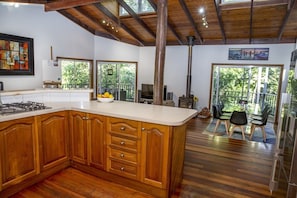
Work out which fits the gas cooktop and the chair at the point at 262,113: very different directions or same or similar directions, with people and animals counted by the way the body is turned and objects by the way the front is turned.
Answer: very different directions

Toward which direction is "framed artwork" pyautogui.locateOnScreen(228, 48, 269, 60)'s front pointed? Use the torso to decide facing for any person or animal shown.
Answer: toward the camera

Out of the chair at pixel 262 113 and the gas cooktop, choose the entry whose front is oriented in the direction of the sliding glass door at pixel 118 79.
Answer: the chair

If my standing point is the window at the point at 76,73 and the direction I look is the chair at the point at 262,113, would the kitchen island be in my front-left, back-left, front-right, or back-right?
front-right

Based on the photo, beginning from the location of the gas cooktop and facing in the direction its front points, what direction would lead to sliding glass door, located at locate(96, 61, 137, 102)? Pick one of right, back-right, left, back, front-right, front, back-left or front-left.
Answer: left

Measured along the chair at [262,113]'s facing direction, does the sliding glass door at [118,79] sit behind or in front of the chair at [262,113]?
in front

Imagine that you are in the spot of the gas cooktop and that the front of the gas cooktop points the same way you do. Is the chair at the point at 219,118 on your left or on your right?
on your left

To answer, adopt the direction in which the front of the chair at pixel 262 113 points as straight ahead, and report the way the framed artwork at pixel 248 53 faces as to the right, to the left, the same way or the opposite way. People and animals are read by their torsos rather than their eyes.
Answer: to the left

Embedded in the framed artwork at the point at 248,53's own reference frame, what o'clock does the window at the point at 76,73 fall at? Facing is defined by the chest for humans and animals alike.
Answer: The window is roughly at 2 o'clock from the framed artwork.

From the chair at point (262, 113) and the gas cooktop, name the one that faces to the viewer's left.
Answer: the chair

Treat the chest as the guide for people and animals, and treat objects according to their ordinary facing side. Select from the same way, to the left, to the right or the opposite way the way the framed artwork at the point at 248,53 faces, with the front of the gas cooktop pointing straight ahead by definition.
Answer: to the right

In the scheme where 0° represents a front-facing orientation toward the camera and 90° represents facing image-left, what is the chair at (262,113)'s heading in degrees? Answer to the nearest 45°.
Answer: approximately 90°

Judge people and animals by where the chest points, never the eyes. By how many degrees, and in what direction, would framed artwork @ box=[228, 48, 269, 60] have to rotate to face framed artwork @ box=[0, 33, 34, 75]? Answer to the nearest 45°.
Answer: approximately 45° to its right

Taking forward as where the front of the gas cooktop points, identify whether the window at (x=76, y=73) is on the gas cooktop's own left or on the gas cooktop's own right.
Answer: on the gas cooktop's own left
